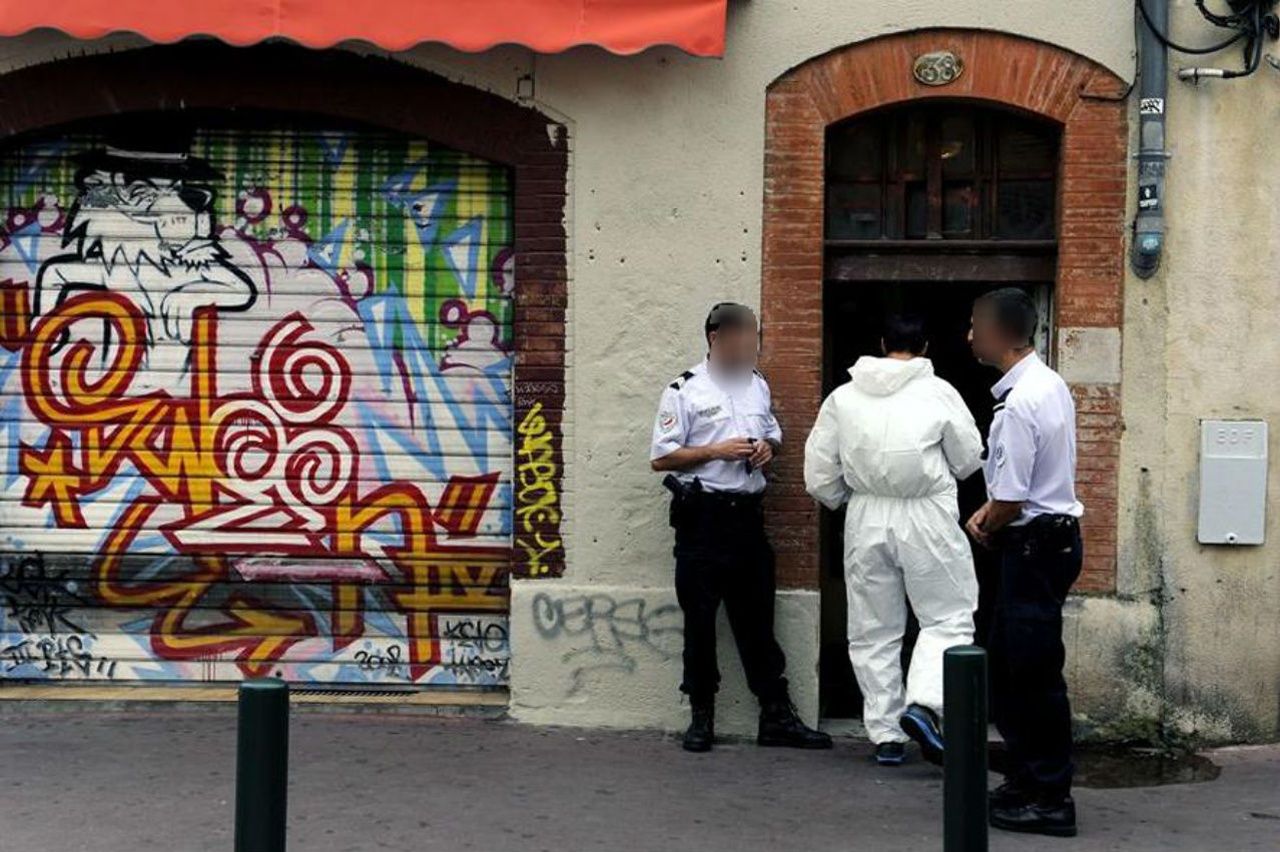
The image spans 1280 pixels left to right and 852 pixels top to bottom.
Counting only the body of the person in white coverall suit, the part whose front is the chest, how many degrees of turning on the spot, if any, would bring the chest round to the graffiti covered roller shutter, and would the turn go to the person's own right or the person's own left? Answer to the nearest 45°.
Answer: approximately 90° to the person's own left

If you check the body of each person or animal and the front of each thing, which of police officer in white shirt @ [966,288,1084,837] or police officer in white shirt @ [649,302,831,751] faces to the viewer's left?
police officer in white shirt @ [966,288,1084,837]

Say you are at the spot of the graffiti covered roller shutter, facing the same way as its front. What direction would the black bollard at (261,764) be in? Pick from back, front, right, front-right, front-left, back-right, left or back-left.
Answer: front

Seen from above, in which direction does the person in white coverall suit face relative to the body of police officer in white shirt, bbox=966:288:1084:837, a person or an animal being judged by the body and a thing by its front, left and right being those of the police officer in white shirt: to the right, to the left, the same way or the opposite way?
to the right

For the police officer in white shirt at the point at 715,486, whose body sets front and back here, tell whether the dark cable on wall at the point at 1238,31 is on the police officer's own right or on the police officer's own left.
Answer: on the police officer's own left

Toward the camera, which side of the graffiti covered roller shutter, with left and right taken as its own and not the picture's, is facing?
front

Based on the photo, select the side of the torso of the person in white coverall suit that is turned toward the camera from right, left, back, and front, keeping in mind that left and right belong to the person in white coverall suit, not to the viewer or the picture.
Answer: back

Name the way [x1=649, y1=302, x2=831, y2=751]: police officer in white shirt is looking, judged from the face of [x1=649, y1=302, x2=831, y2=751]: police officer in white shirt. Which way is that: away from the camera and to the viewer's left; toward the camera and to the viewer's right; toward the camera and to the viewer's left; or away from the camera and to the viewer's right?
toward the camera and to the viewer's right

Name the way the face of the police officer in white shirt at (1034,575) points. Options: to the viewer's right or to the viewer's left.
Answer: to the viewer's left

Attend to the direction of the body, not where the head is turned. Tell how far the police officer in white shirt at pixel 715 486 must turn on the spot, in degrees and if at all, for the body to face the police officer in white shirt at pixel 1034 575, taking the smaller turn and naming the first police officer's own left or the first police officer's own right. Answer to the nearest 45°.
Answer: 0° — they already face them

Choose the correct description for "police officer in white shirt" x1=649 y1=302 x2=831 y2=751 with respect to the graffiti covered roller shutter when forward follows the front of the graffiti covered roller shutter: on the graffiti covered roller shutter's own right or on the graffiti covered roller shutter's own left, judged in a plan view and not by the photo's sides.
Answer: on the graffiti covered roller shutter's own left

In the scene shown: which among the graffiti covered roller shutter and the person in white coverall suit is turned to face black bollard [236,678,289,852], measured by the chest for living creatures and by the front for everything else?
the graffiti covered roller shutter

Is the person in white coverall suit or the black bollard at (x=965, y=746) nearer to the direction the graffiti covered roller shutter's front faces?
the black bollard

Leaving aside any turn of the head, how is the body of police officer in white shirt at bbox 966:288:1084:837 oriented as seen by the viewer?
to the viewer's left
